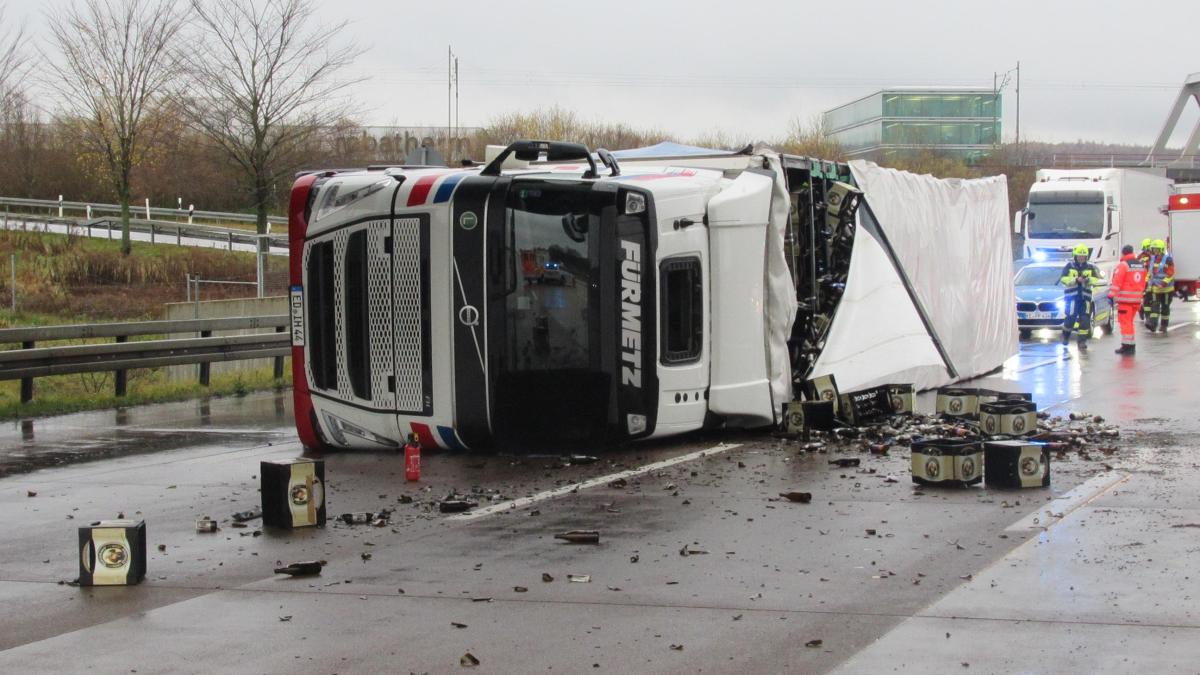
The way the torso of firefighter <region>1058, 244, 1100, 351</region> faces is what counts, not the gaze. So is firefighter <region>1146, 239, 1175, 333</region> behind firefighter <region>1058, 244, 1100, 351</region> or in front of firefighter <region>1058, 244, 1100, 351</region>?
behind

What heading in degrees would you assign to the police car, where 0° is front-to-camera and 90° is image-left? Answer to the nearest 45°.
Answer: approximately 45°

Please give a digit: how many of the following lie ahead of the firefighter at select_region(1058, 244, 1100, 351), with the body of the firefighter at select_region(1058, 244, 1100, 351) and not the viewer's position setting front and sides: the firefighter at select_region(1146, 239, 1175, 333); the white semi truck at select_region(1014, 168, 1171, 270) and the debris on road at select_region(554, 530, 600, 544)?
1

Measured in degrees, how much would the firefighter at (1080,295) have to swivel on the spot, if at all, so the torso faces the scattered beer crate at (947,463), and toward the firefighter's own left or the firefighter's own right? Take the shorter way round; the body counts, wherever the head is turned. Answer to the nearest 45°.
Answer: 0° — they already face it

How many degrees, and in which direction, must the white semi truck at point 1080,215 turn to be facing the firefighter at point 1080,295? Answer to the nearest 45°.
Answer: approximately 45° to its left

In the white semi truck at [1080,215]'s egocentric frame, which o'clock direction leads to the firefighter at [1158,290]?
The firefighter is roughly at 10 o'clock from the white semi truck.

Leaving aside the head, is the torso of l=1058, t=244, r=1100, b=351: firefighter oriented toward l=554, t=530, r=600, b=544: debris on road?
yes

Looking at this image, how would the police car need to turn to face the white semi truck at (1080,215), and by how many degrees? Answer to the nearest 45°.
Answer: approximately 135° to its right

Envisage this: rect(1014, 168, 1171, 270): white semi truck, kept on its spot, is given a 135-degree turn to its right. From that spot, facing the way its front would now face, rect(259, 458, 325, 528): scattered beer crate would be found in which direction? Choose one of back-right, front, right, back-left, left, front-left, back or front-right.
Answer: back

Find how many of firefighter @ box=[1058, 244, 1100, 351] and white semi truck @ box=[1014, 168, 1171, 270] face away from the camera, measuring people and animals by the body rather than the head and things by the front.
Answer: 0

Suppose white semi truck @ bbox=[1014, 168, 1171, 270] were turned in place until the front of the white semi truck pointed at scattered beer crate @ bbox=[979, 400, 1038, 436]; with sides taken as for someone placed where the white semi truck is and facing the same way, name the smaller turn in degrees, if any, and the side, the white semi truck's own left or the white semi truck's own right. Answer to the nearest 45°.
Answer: approximately 45° to the white semi truck's own left
